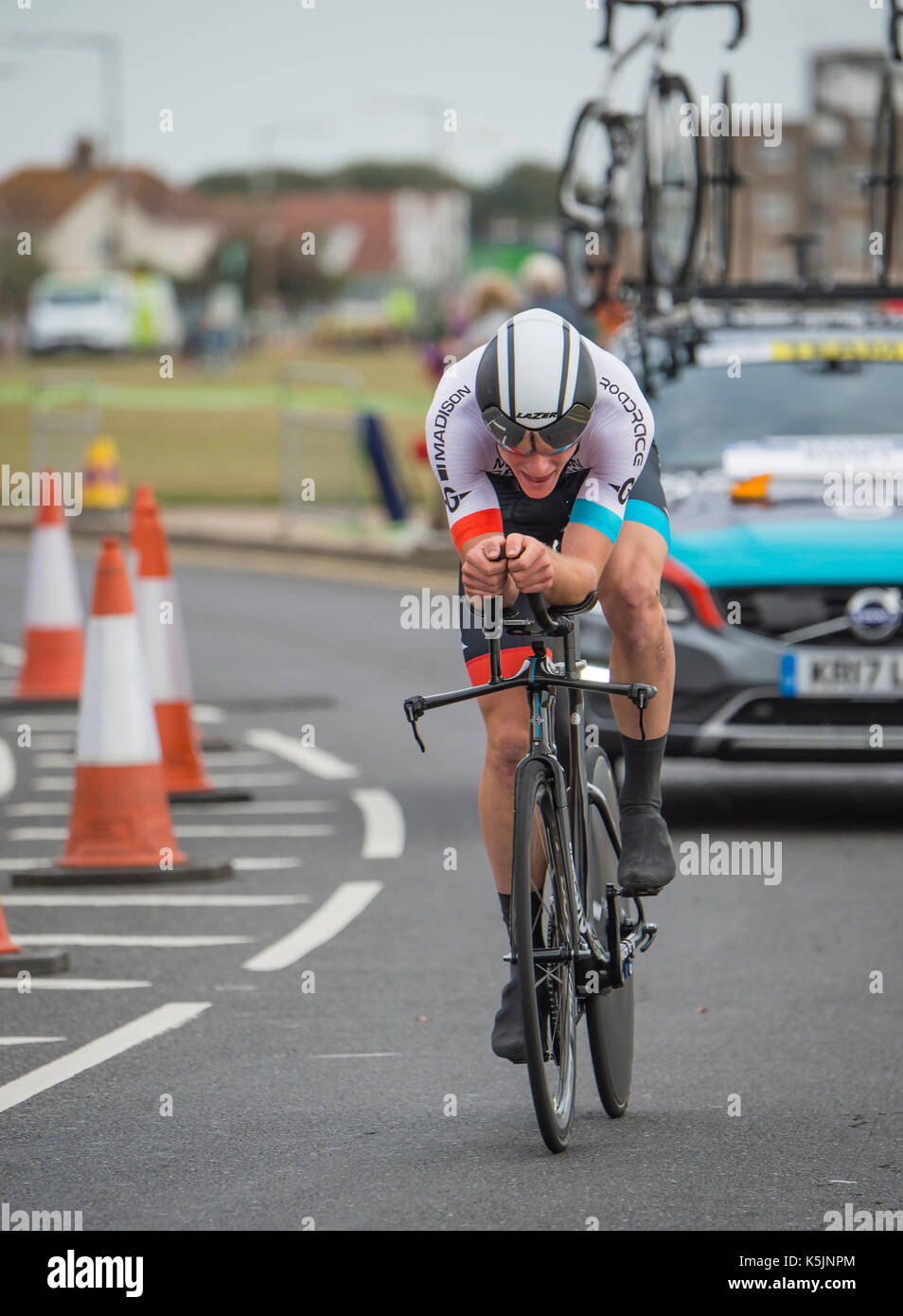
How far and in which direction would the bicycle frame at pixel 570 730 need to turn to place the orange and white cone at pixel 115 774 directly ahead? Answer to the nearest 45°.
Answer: approximately 135° to its right

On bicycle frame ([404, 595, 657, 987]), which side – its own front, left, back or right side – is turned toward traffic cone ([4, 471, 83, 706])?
back

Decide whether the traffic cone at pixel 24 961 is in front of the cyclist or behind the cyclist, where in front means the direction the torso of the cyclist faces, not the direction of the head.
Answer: behind

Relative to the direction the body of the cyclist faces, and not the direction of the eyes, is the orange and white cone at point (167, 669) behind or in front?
behind

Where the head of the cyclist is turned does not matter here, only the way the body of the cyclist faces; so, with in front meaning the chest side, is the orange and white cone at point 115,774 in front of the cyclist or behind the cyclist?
behind

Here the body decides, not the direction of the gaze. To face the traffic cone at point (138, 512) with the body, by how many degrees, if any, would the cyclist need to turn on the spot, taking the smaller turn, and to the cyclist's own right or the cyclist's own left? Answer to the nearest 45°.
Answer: approximately 180°

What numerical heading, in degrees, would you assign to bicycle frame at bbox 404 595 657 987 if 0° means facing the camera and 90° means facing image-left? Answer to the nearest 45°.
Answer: approximately 0°
